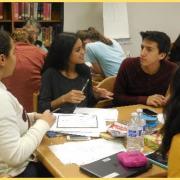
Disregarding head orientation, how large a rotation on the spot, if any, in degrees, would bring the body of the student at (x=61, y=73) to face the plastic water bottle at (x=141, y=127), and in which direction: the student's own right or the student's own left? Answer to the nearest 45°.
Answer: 0° — they already face it

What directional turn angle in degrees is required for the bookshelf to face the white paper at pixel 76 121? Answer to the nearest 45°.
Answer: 0° — it already faces it

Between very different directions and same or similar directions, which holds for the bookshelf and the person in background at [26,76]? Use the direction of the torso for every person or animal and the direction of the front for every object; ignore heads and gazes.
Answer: very different directions

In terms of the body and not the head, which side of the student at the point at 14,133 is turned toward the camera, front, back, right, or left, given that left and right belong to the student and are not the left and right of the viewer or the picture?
right

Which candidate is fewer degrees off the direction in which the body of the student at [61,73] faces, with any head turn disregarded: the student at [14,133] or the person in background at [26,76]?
the student

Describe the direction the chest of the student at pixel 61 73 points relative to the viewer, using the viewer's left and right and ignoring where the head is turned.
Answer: facing the viewer and to the right of the viewer

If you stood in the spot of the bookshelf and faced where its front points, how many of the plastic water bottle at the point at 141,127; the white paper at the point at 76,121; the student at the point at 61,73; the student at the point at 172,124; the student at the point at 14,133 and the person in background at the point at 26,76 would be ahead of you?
6

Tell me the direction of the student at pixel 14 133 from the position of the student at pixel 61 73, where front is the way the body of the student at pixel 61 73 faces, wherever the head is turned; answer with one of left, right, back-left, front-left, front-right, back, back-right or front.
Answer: front-right

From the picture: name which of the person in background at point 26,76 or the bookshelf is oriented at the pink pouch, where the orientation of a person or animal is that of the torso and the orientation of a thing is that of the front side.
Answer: the bookshelf
